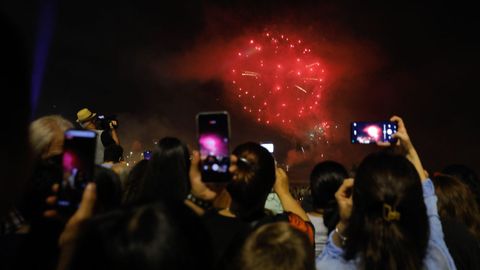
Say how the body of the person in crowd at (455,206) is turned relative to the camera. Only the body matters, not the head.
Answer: away from the camera

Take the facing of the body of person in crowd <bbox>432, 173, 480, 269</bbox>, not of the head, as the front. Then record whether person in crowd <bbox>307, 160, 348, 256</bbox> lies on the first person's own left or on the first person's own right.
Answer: on the first person's own left

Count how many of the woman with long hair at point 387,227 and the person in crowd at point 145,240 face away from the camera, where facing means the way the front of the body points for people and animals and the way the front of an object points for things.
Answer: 2

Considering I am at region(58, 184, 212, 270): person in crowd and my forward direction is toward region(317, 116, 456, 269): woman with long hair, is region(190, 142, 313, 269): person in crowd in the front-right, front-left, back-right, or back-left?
front-left

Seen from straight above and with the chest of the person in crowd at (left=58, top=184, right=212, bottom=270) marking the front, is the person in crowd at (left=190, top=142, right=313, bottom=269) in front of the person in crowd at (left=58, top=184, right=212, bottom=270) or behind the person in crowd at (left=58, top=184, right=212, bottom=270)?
in front

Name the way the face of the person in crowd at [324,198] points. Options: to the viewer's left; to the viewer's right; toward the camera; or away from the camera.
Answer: away from the camera

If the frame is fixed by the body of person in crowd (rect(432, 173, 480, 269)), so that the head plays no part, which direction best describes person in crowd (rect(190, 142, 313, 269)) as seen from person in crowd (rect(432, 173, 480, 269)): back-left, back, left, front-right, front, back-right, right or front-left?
back-left

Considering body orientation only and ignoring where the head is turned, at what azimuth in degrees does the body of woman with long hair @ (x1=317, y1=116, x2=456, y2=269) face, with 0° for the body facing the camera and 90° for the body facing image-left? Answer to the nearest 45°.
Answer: approximately 180°

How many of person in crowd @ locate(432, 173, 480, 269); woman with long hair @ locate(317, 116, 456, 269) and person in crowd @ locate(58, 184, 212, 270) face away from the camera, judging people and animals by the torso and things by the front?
3

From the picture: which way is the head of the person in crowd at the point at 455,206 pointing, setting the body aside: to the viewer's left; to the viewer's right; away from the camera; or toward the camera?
away from the camera

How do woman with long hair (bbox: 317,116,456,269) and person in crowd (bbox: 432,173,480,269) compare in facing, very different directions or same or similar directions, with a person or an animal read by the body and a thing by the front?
same or similar directions

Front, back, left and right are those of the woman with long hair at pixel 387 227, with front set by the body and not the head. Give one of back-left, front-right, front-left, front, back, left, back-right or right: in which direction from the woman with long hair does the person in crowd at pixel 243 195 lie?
left

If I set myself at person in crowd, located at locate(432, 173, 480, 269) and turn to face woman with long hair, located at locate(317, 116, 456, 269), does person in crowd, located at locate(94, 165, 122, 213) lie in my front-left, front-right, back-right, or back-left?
front-right

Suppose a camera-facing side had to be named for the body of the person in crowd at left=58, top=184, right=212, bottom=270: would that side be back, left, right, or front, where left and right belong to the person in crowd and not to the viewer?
back

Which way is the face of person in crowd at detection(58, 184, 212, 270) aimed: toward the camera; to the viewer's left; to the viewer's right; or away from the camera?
away from the camera

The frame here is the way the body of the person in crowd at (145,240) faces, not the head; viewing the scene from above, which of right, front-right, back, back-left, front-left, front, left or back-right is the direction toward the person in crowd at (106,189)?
front
